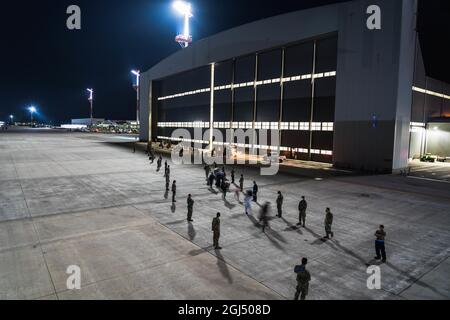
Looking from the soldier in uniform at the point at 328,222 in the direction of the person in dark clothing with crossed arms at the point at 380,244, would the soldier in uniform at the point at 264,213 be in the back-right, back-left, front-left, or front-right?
back-right

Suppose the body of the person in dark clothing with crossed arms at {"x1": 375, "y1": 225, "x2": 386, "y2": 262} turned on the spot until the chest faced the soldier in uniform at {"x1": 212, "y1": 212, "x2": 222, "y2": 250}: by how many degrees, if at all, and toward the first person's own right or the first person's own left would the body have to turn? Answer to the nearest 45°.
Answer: approximately 45° to the first person's own right

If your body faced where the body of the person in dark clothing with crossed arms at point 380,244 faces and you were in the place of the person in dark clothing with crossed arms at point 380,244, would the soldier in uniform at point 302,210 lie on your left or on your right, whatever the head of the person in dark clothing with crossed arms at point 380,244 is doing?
on your right

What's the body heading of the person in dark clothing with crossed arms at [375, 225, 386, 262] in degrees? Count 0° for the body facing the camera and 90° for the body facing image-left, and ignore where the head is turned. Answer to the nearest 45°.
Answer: approximately 45°

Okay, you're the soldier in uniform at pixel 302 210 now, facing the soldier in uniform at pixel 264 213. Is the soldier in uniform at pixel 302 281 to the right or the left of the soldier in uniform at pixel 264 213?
left

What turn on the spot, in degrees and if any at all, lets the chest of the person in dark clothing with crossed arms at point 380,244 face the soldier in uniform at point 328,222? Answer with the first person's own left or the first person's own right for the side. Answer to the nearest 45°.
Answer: approximately 90° to the first person's own right
